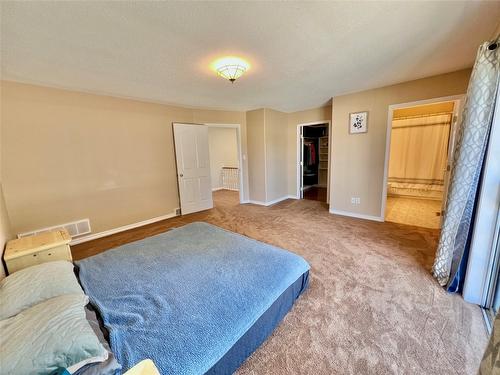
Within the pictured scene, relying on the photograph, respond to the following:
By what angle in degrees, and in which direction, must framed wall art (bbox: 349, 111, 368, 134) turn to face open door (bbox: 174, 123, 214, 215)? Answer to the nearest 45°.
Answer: approximately 90° to its right

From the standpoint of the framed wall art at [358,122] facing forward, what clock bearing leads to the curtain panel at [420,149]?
The curtain panel is roughly at 7 o'clock from the framed wall art.

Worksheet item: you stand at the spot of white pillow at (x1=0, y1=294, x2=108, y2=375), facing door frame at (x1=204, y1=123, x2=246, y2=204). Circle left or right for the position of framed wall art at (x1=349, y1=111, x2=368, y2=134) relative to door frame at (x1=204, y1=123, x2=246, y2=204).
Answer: right

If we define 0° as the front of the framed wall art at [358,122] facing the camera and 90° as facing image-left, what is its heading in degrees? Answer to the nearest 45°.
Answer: approximately 0°

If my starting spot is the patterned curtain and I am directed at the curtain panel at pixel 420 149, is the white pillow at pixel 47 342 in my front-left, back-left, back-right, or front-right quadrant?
back-left

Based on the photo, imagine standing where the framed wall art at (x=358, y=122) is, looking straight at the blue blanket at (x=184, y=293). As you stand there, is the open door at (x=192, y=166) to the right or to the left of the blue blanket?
right

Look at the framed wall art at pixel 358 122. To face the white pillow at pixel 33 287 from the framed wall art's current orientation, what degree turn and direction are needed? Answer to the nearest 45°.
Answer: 0° — it already faces it

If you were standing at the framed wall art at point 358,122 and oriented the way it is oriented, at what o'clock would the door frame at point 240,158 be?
The door frame is roughly at 3 o'clock from the framed wall art.

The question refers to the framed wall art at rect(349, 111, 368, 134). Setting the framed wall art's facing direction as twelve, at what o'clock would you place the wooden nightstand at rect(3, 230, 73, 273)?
The wooden nightstand is roughly at 1 o'clock from the framed wall art.

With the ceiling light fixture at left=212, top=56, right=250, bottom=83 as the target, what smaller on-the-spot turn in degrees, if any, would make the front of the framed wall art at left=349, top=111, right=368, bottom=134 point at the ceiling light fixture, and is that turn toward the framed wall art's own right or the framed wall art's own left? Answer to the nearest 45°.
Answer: approximately 45° to the framed wall art's own right

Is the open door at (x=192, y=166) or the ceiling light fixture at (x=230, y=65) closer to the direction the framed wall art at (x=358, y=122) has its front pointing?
the ceiling light fixture
